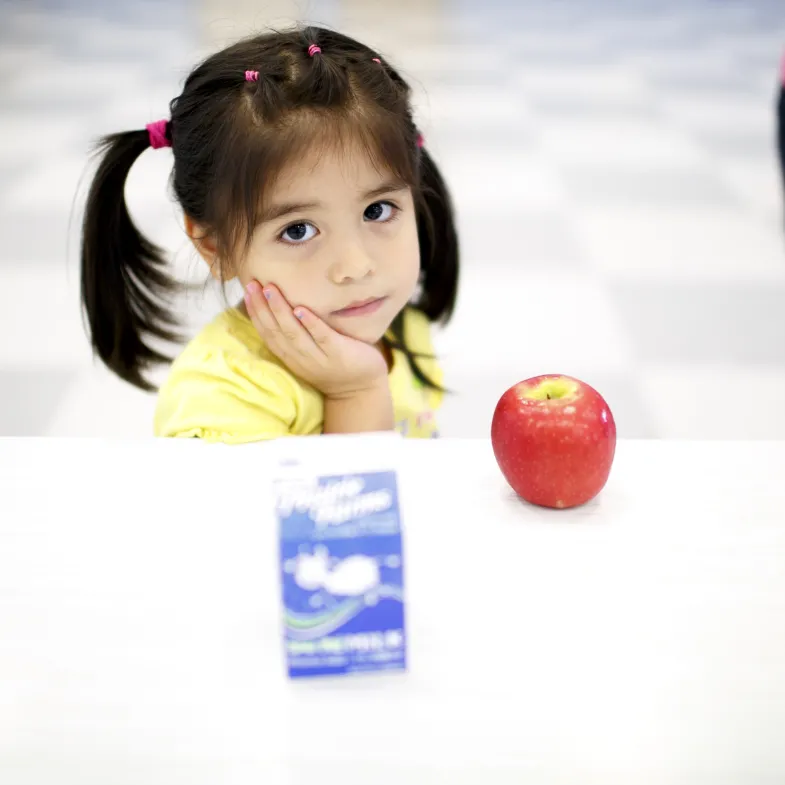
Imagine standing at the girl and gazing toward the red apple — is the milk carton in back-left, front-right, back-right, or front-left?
front-right

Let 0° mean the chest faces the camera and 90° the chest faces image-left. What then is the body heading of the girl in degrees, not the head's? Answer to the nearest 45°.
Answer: approximately 315°

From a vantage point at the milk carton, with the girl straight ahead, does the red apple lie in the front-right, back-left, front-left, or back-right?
front-right

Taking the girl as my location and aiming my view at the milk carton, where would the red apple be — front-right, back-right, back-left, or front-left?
front-left
